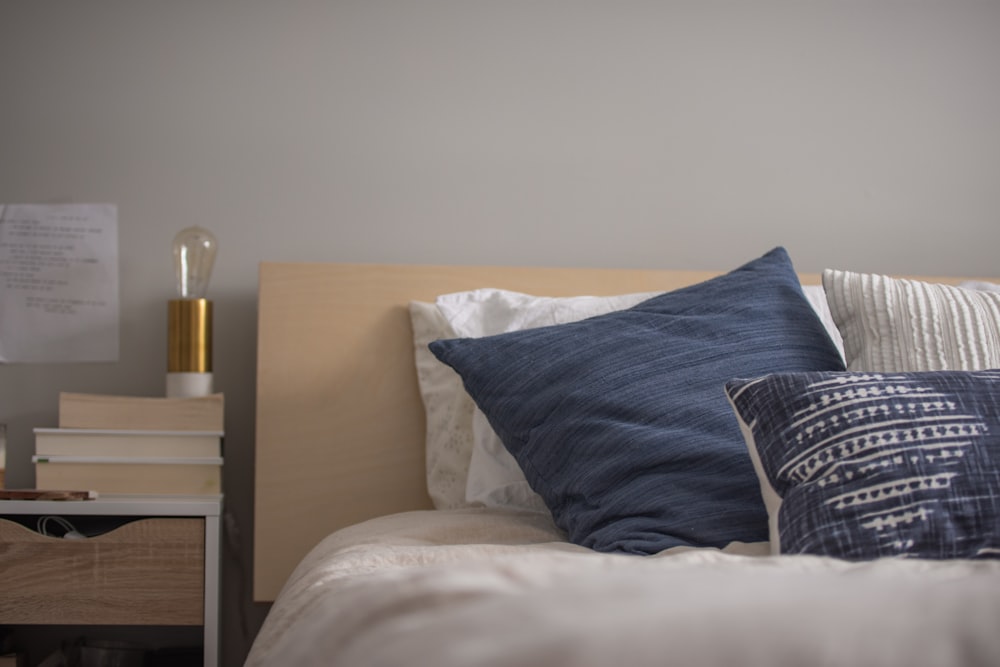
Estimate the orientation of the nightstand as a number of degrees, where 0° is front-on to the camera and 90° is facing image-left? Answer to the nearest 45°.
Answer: approximately 0°

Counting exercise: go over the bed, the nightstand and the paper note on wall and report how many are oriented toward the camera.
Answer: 3

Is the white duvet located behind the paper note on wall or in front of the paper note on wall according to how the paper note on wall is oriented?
in front

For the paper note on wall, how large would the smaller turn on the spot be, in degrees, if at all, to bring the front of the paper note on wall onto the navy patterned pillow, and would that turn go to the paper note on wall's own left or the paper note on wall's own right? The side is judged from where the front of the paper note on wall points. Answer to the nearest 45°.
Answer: approximately 45° to the paper note on wall's own left

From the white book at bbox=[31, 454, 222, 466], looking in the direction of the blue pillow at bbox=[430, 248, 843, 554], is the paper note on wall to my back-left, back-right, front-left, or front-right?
back-left

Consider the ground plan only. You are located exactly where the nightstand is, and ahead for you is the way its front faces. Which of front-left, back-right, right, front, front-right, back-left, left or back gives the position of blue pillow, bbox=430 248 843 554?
front-left

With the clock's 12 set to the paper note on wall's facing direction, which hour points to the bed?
The bed is roughly at 11 o'clock from the paper note on wall.

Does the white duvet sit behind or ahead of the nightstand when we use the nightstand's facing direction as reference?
ahead
